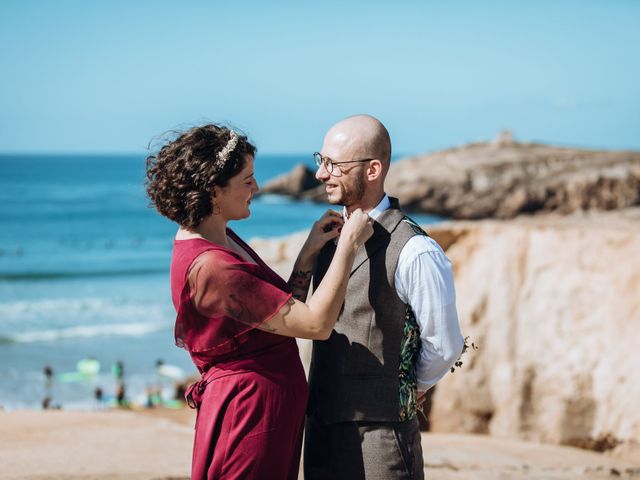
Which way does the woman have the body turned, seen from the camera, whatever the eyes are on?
to the viewer's right

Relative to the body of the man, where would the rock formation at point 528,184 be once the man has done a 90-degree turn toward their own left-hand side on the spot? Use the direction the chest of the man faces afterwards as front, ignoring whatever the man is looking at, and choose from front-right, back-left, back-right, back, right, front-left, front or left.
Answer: back-left

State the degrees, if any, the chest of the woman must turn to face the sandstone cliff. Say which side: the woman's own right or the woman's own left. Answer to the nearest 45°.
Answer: approximately 45° to the woman's own left

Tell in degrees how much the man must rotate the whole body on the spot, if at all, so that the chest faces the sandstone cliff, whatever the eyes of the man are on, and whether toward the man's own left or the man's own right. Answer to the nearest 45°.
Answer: approximately 135° to the man's own right

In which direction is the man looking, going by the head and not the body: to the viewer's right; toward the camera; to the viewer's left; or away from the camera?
to the viewer's left

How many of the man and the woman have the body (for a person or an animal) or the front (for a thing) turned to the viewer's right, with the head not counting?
1

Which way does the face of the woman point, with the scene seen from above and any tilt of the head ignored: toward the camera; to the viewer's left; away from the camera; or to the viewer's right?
to the viewer's right

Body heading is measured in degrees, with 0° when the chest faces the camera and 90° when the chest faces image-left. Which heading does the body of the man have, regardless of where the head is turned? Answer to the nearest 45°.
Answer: approximately 45°
